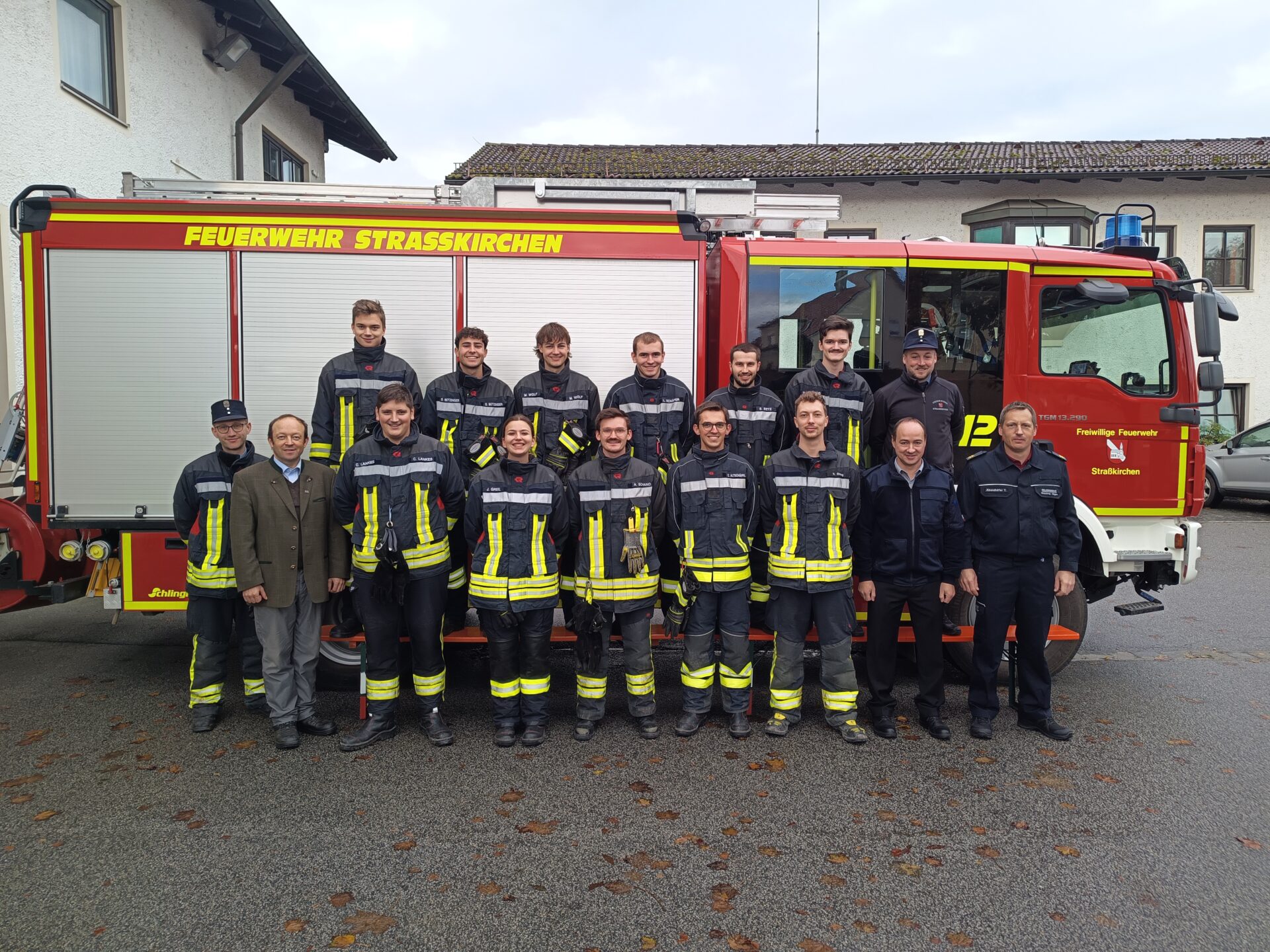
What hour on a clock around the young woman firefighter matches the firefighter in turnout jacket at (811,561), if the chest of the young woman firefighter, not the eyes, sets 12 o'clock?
The firefighter in turnout jacket is roughly at 9 o'clock from the young woman firefighter.

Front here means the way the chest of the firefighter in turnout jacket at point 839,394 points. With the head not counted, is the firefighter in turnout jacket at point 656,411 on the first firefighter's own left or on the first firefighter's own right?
on the first firefighter's own right

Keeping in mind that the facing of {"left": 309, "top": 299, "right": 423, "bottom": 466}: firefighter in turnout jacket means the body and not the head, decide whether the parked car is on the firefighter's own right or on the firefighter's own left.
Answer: on the firefighter's own left

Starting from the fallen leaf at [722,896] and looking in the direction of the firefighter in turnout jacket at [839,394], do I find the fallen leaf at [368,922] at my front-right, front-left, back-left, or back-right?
back-left

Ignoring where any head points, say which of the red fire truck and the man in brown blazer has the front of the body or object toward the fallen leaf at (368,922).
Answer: the man in brown blazer

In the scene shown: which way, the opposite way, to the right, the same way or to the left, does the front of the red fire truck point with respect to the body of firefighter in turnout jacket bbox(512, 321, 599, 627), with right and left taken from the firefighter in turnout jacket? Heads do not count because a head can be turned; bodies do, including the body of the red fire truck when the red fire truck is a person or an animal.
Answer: to the left

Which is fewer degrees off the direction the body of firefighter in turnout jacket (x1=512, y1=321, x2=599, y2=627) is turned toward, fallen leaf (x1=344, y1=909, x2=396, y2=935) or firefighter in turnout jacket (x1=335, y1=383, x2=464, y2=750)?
the fallen leaf

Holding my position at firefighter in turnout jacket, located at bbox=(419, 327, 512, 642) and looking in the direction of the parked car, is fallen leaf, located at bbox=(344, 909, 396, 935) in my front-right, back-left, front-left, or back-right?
back-right
